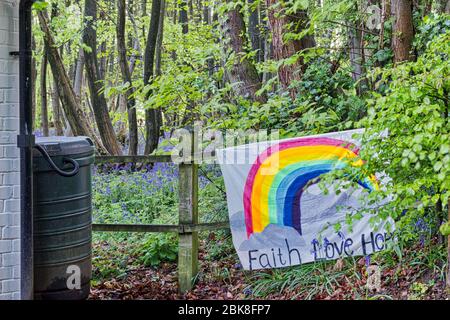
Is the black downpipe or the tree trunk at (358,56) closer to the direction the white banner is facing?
the black downpipe

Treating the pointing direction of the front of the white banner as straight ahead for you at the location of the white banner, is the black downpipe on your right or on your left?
on your right

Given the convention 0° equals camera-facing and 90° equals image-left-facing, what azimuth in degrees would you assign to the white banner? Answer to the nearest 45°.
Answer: approximately 0°

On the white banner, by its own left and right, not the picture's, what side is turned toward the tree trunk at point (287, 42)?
back

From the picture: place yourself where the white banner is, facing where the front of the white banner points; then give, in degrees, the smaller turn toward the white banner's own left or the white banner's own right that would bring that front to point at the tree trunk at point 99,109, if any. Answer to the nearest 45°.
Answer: approximately 135° to the white banner's own right

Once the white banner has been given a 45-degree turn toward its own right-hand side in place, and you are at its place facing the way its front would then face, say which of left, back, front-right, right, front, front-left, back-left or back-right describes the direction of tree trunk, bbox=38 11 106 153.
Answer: right

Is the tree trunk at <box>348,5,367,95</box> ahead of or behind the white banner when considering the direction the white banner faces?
behind

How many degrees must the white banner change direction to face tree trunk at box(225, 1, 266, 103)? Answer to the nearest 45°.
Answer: approximately 180°
